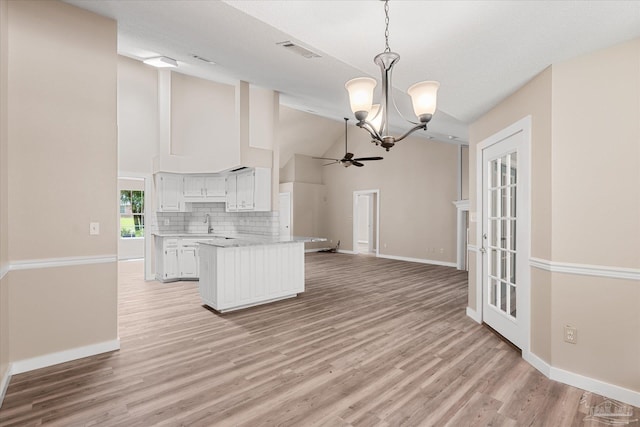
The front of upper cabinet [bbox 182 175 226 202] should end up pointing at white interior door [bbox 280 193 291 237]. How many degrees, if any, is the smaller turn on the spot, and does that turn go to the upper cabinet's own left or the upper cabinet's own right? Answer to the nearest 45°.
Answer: approximately 135° to the upper cabinet's own left

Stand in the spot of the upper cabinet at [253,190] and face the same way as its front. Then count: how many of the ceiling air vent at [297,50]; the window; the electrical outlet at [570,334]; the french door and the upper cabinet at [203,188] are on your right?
2

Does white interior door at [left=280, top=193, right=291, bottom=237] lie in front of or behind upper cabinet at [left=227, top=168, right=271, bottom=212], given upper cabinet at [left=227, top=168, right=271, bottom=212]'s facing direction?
behind

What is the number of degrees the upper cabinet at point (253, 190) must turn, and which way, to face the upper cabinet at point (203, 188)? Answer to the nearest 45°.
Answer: approximately 90° to its right

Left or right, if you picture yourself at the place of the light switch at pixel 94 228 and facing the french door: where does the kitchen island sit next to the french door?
left

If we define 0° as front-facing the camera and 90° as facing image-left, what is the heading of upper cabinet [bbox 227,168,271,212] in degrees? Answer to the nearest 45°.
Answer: approximately 45°

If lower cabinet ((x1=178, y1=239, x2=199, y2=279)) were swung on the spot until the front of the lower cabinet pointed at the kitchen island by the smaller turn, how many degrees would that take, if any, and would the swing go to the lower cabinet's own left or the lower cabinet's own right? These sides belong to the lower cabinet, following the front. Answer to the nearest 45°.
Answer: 0° — it already faces it

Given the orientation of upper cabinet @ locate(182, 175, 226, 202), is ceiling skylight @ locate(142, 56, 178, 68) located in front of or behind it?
in front

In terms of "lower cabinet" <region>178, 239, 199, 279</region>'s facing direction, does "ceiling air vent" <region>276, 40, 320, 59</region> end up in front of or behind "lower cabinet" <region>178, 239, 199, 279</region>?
in front

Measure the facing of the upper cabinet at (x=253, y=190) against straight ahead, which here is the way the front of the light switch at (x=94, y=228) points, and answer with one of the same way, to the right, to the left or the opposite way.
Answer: to the right
